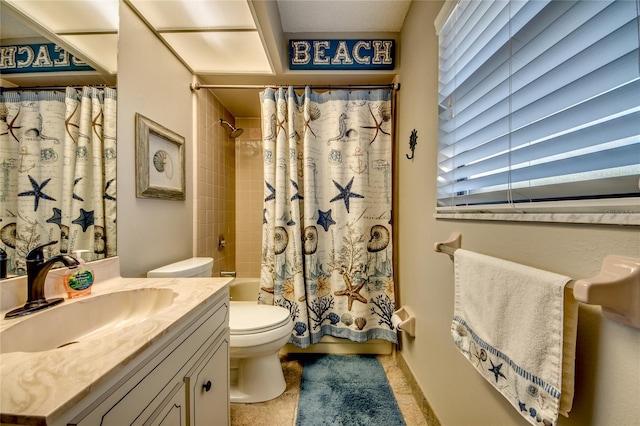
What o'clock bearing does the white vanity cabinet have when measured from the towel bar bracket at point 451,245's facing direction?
The white vanity cabinet is roughly at 12 o'clock from the towel bar bracket.

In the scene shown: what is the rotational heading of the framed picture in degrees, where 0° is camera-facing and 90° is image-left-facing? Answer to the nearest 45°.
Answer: approximately 315°

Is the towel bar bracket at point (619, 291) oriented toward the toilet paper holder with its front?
no

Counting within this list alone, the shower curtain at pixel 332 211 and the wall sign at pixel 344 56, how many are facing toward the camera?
2

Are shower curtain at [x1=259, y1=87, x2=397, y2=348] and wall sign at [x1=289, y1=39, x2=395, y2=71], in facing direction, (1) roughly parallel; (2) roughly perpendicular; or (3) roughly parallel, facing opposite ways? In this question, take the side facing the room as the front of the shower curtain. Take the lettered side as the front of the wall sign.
roughly parallel

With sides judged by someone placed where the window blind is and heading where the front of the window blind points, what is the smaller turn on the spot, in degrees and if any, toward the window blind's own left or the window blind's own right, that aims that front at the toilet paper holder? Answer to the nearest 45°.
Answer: approximately 90° to the window blind's own right

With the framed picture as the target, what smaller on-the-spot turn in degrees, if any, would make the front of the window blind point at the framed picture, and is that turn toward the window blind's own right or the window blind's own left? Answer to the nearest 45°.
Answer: approximately 45° to the window blind's own right

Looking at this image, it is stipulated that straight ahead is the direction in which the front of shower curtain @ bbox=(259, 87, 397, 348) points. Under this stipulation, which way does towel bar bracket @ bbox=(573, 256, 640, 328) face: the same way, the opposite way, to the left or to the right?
to the right

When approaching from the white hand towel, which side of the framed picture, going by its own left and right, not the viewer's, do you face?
front

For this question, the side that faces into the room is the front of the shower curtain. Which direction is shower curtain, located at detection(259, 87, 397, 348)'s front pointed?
toward the camera

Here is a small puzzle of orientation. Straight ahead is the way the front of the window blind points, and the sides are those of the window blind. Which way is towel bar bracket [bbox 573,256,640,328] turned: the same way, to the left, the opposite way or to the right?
the same way

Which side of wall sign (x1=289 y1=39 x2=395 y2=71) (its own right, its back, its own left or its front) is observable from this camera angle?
front
